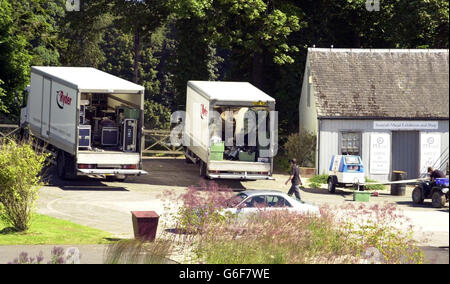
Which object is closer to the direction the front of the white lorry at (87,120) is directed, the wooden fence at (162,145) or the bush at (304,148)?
the wooden fence

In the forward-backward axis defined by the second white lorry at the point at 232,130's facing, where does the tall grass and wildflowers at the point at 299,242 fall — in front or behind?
behind

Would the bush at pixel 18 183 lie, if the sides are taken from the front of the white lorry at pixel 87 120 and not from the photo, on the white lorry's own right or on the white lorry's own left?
on the white lorry's own left

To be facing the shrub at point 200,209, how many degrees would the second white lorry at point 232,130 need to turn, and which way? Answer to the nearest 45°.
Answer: approximately 135° to its left

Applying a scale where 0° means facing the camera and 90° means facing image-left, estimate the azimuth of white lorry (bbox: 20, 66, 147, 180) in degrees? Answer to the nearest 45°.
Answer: approximately 135°

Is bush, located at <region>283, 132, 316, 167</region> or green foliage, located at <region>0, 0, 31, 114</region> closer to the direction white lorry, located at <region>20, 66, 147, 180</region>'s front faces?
the green foliage

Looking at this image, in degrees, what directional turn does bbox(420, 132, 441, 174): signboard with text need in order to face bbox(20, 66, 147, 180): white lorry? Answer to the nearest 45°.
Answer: approximately 45° to its right

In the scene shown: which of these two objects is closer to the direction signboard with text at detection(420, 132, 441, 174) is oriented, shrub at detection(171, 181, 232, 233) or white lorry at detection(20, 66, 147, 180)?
the shrub

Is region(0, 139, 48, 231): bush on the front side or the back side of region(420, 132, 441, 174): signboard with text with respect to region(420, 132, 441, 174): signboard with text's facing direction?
on the front side

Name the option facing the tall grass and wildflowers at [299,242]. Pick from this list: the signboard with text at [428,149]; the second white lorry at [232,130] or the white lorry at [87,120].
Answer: the signboard with text

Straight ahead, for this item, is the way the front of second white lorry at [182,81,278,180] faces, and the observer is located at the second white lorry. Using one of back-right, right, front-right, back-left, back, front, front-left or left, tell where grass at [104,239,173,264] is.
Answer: back-left

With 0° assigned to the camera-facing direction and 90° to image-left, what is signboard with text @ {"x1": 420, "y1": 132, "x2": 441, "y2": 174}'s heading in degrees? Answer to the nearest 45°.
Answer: approximately 0°

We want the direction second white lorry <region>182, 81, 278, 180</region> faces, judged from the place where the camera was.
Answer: facing away from the viewer and to the left of the viewer
